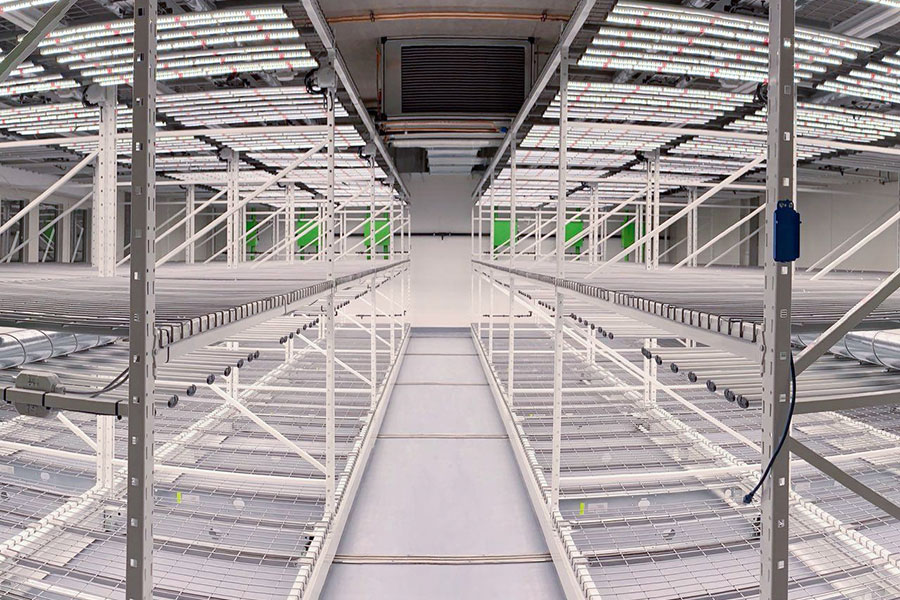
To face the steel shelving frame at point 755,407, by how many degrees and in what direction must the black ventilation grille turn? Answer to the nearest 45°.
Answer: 0° — it already faces it

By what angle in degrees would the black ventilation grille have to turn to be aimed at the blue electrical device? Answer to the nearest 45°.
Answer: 0° — it already faces it

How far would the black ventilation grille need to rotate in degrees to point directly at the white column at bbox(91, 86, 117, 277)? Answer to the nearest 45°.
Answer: approximately 45° to its right

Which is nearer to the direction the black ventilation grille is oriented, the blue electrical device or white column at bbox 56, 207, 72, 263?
the blue electrical device

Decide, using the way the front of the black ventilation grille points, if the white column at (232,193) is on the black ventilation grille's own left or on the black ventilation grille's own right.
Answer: on the black ventilation grille's own right

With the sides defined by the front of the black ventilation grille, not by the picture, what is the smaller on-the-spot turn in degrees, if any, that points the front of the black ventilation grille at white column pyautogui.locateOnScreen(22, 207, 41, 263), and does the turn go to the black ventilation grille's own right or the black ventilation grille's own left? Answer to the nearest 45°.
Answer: approximately 90° to the black ventilation grille's own right

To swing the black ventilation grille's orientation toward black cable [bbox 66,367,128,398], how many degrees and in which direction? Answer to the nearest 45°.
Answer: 0° — it already faces it

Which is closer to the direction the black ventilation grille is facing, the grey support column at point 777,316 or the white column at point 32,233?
the grey support column

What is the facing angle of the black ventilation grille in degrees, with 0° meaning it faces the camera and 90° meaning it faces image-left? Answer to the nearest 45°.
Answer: approximately 0°
